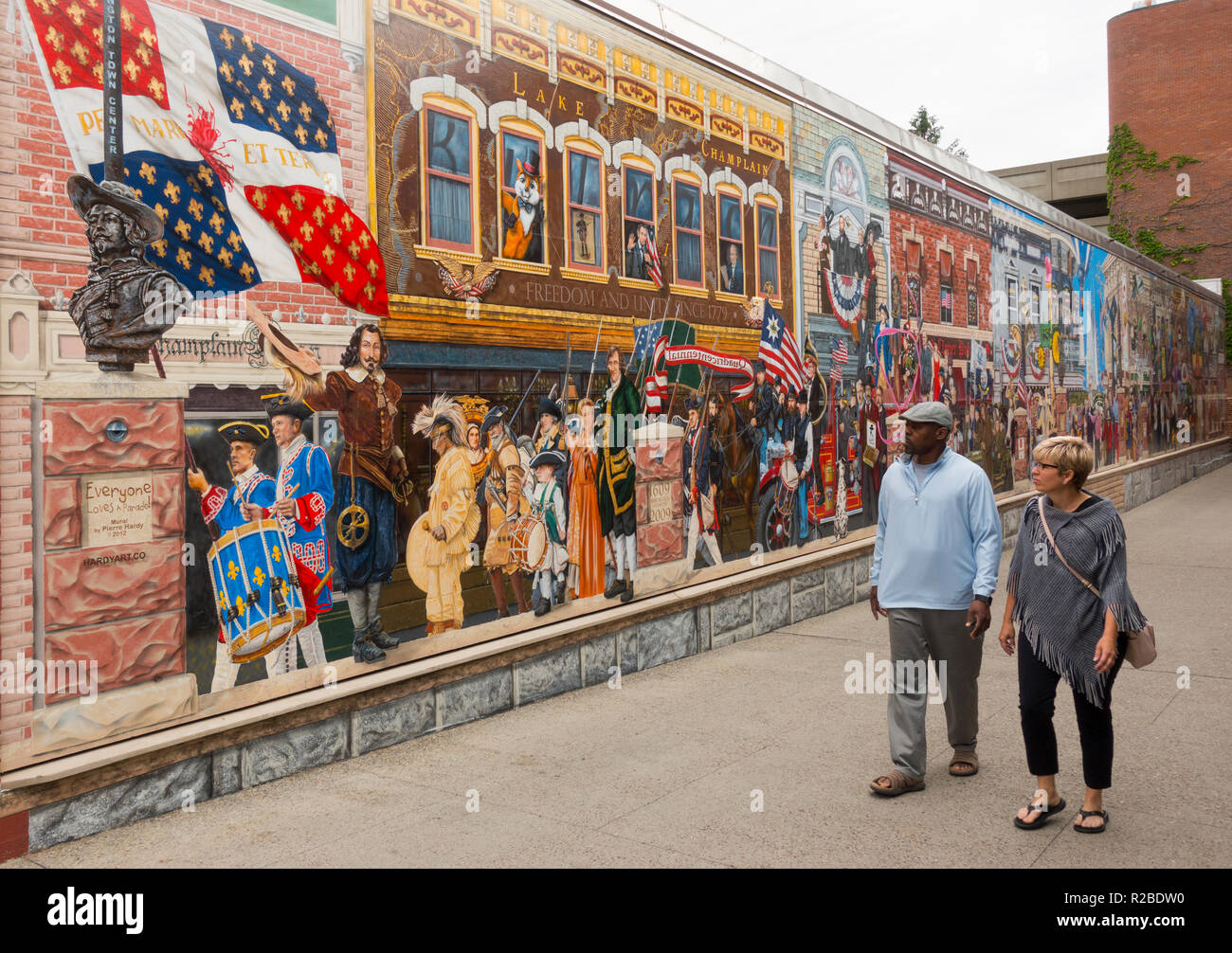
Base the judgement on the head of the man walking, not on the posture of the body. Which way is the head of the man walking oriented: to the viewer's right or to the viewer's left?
to the viewer's left

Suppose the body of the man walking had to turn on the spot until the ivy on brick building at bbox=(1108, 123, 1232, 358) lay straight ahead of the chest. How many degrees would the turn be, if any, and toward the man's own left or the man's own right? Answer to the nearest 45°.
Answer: approximately 135° to the man's own right

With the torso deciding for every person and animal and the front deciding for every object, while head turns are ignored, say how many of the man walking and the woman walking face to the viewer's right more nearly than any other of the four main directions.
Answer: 0

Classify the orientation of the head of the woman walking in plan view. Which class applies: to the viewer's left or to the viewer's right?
to the viewer's left

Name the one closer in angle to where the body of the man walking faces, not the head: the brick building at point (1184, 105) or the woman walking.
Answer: the woman walking

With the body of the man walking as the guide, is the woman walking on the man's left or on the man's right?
on the man's left

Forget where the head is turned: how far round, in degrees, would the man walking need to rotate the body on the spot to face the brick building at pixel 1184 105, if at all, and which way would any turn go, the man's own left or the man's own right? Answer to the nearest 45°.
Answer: approximately 135° to the man's own right

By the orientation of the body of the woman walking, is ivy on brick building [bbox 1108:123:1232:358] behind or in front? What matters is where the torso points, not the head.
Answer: behind

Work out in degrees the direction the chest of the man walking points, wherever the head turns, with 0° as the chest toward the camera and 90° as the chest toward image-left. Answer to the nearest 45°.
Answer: approximately 45°

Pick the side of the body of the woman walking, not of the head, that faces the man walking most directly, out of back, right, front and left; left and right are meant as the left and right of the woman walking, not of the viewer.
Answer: right

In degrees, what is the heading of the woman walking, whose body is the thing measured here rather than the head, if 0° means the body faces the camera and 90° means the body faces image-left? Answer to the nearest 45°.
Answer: approximately 45°
